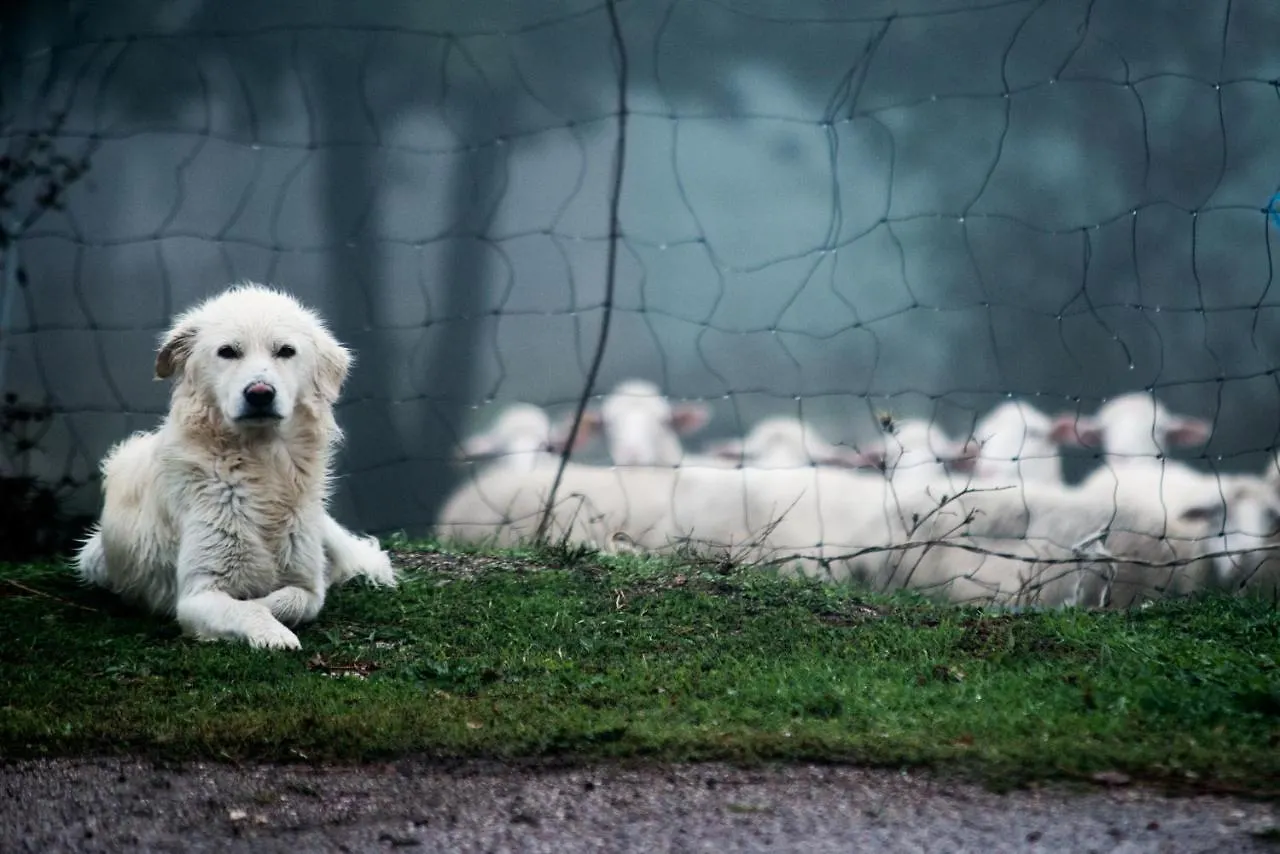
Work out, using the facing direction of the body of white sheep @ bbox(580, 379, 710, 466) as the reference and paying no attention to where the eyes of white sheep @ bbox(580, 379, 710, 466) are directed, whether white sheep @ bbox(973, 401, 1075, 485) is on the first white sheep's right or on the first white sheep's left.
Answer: on the first white sheep's left
